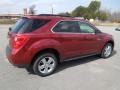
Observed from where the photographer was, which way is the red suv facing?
facing away from the viewer and to the right of the viewer
